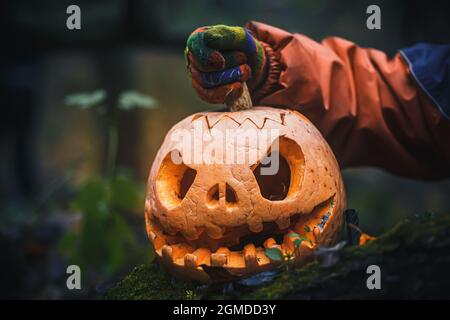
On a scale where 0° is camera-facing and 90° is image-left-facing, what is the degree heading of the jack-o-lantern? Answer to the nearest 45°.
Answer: approximately 0°

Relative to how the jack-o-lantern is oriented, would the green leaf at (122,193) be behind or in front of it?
behind
